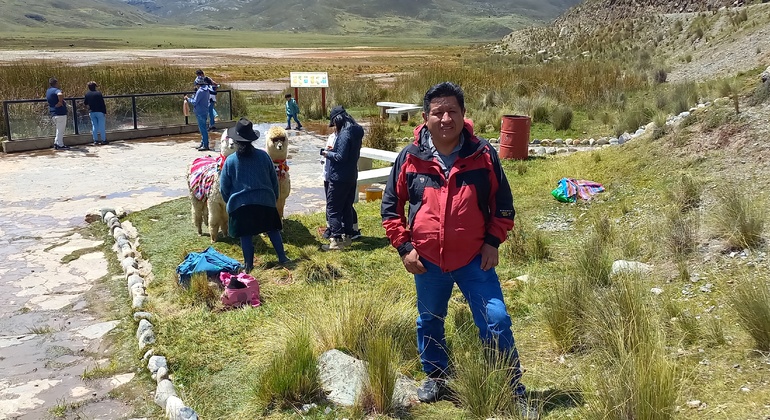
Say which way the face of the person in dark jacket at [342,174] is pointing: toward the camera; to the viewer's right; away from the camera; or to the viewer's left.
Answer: to the viewer's left

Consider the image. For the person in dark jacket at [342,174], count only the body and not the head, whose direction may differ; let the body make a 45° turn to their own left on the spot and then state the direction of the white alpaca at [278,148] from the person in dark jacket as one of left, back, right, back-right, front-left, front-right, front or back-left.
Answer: right

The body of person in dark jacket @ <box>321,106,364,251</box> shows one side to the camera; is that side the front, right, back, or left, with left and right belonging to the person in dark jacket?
left

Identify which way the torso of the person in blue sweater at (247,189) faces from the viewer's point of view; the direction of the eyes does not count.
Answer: away from the camera

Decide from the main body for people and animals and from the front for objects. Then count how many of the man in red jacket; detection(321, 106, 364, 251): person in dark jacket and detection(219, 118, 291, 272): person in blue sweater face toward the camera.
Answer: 1

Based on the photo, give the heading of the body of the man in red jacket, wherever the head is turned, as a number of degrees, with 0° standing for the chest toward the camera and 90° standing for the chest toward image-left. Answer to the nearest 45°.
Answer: approximately 0°

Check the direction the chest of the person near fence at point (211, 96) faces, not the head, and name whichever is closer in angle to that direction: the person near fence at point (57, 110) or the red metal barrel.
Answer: the person near fence

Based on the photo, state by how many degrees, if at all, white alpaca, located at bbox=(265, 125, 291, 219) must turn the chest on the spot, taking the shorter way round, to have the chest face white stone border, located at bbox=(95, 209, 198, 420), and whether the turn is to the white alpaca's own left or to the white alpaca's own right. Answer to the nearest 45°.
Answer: approximately 45° to the white alpaca's own right

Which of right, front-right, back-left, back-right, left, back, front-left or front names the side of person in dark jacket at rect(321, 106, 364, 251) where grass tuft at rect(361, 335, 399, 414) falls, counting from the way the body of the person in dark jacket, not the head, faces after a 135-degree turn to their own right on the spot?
back-right

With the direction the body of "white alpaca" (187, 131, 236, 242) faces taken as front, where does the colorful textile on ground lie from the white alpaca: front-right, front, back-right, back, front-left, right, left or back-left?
front-left

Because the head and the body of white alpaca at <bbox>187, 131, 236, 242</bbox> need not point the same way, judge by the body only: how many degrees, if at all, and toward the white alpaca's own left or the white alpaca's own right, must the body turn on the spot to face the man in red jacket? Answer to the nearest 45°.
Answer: approximately 45° to the white alpaca's own right

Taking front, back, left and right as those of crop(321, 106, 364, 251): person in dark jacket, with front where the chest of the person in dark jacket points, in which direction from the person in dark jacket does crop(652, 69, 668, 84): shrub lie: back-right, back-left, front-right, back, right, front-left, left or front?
back-right

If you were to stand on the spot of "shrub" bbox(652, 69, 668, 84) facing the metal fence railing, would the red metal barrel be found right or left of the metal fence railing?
left

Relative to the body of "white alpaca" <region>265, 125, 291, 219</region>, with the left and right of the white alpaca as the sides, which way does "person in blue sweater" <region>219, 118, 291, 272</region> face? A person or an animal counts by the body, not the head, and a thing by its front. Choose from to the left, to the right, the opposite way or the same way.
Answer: the opposite way

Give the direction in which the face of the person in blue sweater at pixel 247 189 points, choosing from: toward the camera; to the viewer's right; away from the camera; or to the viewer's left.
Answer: away from the camera

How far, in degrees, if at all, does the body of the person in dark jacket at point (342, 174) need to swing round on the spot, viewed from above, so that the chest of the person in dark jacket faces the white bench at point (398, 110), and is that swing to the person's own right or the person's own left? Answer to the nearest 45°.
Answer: approximately 90° to the person's own right

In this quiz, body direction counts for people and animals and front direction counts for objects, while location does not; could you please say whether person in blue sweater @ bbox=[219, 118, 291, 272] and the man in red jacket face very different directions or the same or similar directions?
very different directions
